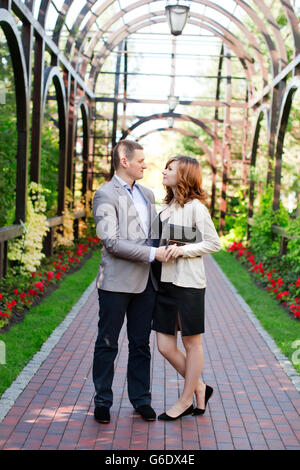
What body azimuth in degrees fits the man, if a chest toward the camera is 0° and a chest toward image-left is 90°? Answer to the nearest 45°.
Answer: approximately 315°

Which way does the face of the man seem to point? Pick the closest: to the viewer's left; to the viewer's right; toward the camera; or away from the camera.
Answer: to the viewer's right

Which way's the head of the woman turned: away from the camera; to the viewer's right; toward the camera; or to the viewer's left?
to the viewer's left

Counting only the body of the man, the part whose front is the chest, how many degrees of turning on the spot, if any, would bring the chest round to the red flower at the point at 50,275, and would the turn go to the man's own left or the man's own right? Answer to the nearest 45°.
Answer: approximately 135° to the man's own left
